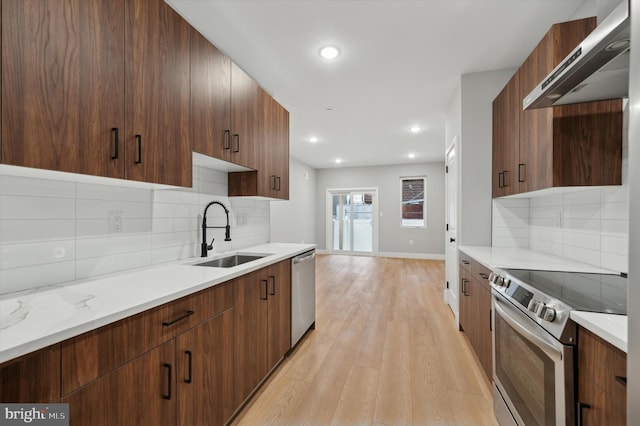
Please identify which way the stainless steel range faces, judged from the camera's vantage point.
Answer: facing the viewer and to the left of the viewer

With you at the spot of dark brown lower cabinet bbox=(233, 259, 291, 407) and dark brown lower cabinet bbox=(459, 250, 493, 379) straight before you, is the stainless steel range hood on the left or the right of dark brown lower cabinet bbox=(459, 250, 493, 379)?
right

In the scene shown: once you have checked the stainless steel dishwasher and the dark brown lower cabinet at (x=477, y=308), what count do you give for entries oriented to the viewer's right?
1

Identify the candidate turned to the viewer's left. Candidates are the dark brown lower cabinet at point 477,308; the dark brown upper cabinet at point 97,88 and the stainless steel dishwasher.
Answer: the dark brown lower cabinet

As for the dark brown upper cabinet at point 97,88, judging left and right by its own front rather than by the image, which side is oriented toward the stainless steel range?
front

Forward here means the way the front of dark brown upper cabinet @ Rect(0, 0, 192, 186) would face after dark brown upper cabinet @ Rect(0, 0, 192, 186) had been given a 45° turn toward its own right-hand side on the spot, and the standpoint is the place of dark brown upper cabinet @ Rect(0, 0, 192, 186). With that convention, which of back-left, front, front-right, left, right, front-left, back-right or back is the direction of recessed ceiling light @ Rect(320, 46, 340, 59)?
left

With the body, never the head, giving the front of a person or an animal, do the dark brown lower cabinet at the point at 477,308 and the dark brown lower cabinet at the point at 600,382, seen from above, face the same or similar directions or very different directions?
same or similar directions

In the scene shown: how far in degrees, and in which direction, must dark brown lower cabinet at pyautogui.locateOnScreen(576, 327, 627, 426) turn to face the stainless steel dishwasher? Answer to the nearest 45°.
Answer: approximately 45° to its right

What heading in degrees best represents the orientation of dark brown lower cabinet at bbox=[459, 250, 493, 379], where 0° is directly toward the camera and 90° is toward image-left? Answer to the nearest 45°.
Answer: approximately 90°

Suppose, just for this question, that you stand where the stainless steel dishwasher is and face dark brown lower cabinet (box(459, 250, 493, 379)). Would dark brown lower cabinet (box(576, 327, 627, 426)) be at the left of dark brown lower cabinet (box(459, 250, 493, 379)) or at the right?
right

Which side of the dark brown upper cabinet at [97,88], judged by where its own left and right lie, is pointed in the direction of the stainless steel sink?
left

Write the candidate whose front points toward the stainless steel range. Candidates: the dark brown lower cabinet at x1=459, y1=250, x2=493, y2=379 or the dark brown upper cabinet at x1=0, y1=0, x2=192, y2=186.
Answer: the dark brown upper cabinet

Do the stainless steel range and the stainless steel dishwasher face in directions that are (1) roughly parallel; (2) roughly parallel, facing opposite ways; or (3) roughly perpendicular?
roughly parallel, facing opposite ways

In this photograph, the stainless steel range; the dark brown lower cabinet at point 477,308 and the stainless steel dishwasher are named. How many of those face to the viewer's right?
1

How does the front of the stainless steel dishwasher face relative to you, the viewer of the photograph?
facing to the right of the viewer

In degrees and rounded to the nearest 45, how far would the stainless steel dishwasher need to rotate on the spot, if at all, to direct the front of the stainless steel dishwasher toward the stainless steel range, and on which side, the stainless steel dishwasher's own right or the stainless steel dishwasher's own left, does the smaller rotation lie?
approximately 45° to the stainless steel dishwasher's own right
